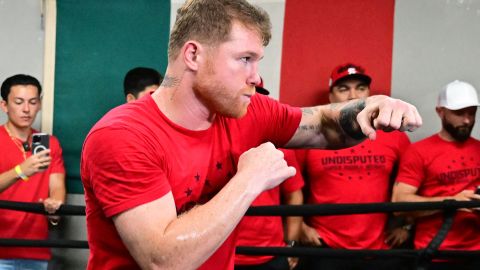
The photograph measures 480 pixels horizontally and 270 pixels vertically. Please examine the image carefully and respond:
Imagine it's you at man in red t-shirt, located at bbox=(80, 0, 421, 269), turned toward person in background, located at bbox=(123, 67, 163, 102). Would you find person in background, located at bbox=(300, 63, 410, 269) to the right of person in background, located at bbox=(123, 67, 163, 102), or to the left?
right

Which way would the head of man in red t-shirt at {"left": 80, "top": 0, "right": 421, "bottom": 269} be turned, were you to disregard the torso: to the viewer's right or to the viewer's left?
to the viewer's right

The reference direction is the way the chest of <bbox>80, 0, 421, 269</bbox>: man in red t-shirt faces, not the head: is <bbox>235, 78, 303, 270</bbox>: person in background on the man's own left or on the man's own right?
on the man's own left

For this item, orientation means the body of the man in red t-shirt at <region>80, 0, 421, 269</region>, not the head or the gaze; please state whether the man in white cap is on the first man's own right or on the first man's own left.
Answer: on the first man's own left

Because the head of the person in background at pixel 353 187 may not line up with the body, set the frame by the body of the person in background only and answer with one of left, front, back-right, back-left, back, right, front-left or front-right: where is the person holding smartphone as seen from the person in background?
right

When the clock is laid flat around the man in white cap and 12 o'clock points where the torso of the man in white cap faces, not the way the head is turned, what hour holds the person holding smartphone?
The person holding smartphone is roughly at 4 o'clock from the man in white cap.

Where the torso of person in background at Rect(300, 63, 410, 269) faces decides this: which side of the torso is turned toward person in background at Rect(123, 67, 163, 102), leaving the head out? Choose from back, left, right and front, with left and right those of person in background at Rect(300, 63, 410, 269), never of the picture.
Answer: right

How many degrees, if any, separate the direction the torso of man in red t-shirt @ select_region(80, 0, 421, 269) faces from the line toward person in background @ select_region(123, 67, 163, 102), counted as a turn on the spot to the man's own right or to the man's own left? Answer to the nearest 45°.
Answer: approximately 135° to the man's own left

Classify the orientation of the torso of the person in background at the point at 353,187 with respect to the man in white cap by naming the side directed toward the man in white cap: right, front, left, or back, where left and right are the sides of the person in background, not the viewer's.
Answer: left

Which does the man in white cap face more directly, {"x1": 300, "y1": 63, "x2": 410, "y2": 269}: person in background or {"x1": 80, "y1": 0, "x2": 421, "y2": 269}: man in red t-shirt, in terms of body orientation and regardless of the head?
the man in red t-shirt

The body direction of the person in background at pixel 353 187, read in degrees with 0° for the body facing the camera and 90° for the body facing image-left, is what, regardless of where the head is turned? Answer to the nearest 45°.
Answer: approximately 0°

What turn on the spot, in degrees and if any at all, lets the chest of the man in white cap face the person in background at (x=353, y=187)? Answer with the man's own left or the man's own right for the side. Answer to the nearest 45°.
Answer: approximately 135° to the man's own right
